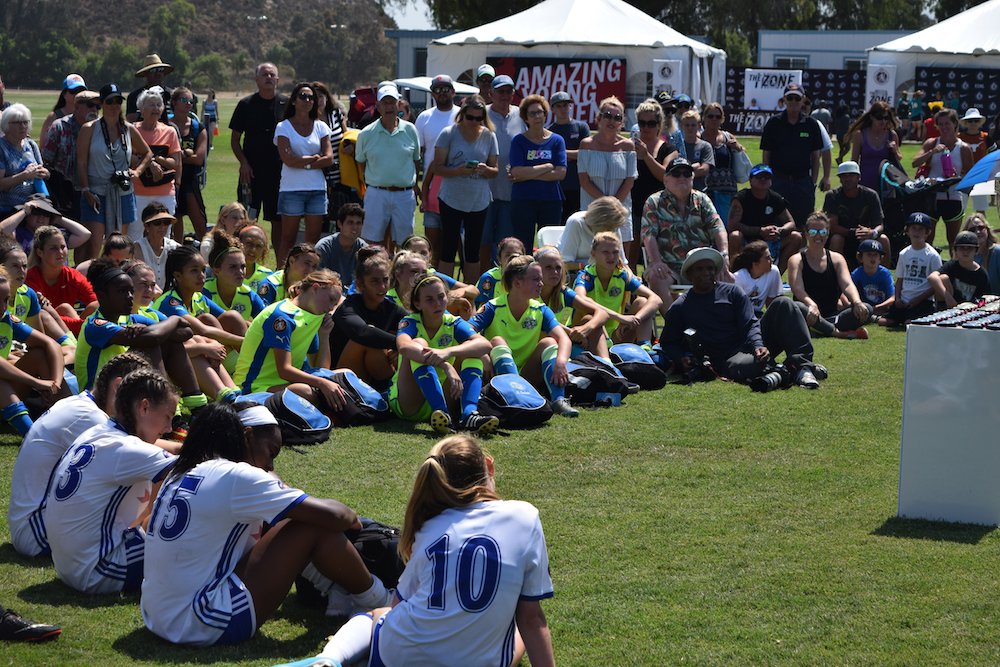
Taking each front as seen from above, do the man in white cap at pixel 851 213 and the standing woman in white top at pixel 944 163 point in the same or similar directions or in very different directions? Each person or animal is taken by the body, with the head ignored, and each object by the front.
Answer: same or similar directions

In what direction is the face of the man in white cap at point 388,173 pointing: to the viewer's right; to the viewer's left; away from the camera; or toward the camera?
toward the camera

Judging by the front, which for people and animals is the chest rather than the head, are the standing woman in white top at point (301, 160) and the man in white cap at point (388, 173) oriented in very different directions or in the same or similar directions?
same or similar directions

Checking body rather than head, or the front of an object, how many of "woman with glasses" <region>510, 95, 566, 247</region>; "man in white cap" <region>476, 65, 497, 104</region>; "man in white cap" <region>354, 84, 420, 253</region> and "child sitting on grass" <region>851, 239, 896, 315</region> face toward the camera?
4

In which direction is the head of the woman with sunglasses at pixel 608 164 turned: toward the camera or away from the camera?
toward the camera

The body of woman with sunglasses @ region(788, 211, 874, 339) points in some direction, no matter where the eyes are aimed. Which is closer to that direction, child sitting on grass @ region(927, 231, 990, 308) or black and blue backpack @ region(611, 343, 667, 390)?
the black and blue backpack

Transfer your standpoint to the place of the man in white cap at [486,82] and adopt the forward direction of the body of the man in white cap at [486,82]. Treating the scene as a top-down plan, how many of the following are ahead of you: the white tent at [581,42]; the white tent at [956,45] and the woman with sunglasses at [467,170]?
1

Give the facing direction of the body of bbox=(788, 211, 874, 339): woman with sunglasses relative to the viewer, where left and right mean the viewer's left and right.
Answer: facing the viewer

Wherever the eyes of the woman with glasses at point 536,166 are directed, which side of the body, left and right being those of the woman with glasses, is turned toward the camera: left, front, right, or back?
front

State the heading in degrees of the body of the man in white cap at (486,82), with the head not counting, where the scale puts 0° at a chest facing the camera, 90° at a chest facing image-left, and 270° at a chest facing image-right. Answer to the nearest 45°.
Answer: approximately 0°

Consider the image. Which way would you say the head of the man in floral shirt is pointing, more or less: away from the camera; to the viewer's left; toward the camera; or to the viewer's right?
toward the camera

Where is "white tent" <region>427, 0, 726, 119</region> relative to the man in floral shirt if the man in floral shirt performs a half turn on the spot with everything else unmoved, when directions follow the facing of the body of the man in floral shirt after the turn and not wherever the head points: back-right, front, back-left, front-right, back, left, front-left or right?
front

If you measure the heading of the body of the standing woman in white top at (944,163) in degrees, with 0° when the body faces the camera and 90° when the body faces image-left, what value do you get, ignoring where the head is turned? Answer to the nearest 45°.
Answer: approximately 0°

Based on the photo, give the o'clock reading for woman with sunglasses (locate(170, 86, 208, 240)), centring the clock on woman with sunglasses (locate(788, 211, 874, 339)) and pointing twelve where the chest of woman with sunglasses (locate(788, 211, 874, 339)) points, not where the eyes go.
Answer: woman with sunglasses (locate(170, 86, 208, 240)) is roughly at 3 o'clock from woman with sunglasses (locate(788, 211, 874, 339)).
